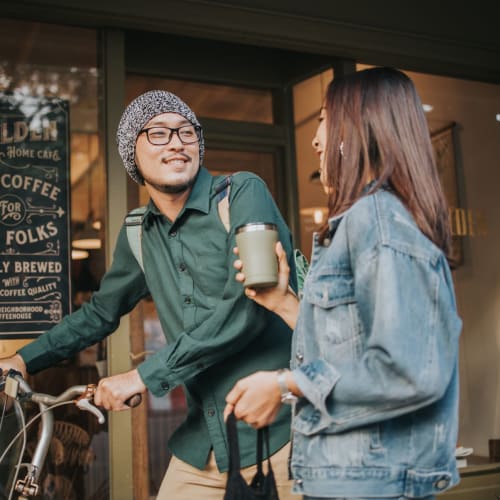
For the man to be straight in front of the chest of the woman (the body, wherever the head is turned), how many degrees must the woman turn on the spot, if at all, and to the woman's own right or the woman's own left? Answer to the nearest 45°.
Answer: approximately 45° to the woman's own right

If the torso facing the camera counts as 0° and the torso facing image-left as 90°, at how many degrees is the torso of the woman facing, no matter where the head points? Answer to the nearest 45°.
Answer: approximately 90°

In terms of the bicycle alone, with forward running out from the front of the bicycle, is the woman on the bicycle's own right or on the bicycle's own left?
on the bicycle's own left

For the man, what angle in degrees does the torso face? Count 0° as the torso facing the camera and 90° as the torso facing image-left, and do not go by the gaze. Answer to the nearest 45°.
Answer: approximately 45°

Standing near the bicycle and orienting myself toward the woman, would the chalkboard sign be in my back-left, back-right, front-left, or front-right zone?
back-left

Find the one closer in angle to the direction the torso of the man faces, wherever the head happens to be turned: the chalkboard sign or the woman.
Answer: the woman

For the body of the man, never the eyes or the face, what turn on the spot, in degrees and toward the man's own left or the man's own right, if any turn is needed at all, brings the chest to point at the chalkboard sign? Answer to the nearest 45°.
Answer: approximately 135° to the man's own right

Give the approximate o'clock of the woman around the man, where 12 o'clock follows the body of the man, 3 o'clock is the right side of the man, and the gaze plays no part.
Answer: The woman is roughly at 10 o'clock from the man.

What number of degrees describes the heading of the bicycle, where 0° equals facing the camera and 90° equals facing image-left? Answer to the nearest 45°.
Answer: approximately 45°

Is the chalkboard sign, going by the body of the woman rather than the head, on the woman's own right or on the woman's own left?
on the woman's own right
